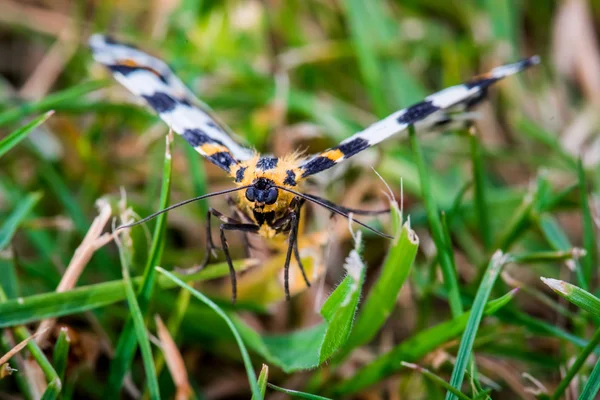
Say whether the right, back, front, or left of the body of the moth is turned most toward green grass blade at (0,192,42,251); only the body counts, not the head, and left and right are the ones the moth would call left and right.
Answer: right

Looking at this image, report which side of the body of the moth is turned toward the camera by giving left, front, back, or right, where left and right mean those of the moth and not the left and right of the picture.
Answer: front

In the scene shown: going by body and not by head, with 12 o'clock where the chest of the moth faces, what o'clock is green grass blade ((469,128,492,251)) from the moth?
The green grass blade is roughly at 8 o'clock from the moth.
